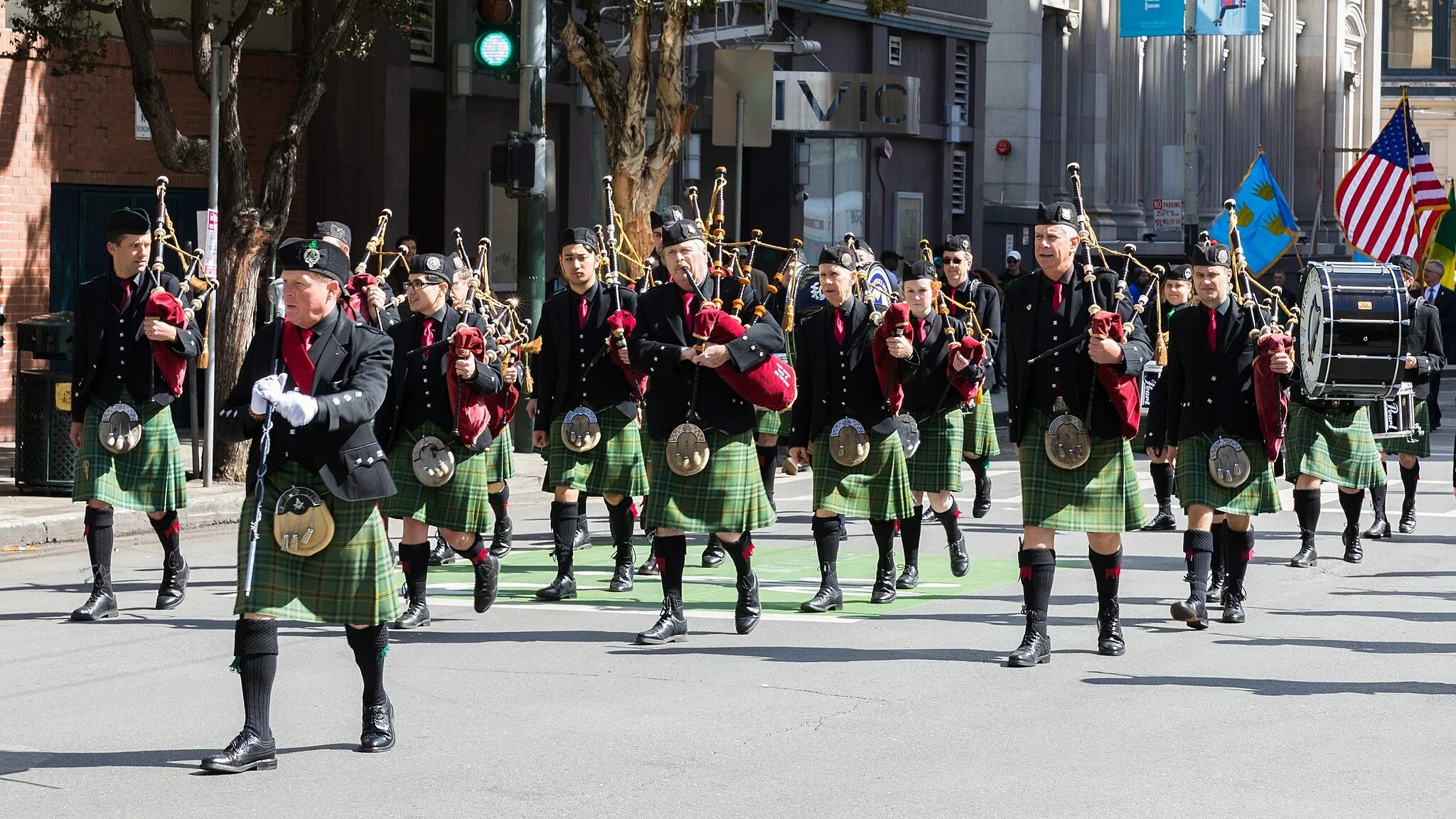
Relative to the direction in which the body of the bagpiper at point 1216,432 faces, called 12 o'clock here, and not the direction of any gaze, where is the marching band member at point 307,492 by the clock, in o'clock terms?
The marching band member is roughly at 1 o'clock from the bagpiper.

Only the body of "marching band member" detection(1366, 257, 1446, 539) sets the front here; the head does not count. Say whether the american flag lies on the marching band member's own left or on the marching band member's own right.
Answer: on the marching band member's own right

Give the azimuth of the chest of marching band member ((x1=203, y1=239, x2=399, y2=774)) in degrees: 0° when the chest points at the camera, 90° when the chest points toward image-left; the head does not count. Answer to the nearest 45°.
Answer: approximately 45°

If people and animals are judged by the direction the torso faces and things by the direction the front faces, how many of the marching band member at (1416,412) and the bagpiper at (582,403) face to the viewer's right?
0

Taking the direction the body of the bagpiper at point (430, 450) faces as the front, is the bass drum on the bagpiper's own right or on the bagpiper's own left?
on the bagpiper's own left

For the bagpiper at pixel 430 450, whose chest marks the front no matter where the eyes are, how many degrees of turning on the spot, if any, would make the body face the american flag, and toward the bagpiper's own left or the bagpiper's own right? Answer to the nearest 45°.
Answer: approximately 180°

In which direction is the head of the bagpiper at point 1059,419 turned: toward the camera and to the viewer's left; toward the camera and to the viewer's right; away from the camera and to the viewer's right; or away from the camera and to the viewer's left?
toward the camera and to the viewer's left

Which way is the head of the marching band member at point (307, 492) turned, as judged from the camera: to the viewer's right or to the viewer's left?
to the viewer's left

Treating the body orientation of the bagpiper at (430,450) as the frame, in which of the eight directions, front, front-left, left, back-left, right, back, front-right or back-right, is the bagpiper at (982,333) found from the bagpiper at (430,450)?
back

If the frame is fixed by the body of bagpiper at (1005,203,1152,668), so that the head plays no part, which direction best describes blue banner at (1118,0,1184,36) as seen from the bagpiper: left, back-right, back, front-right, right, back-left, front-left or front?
back-right
